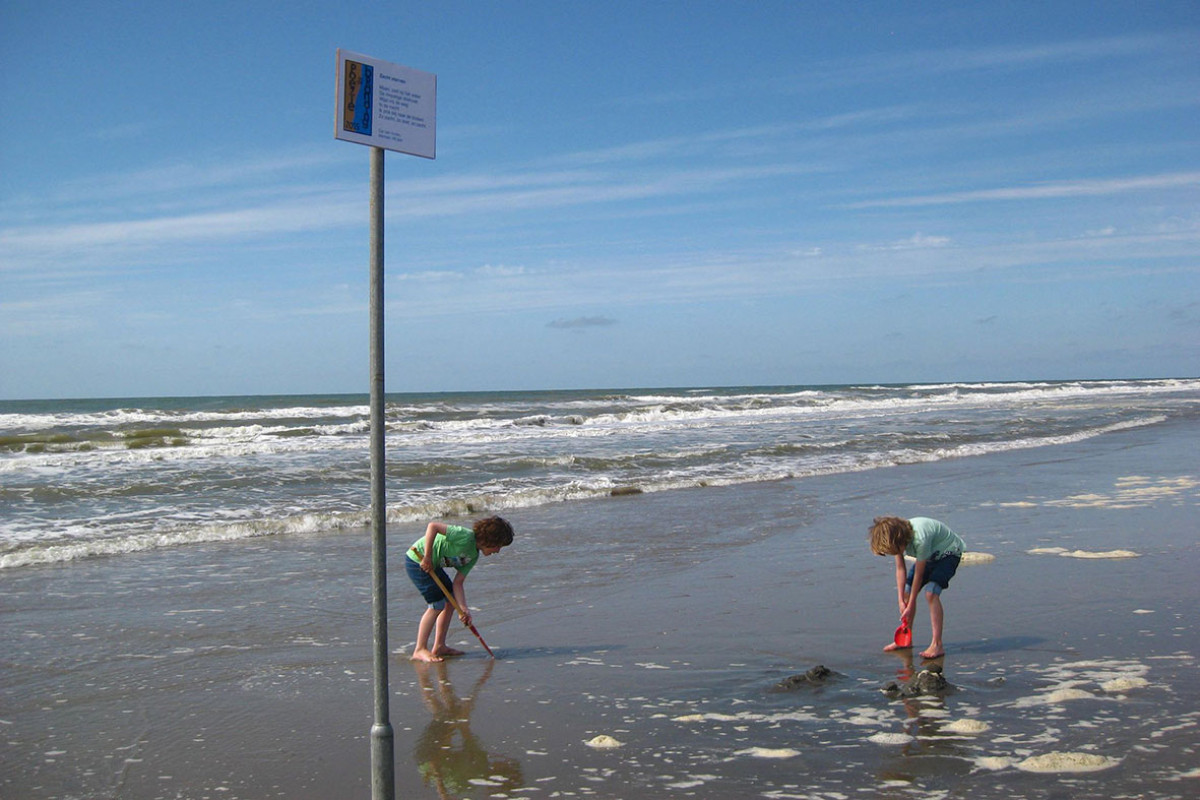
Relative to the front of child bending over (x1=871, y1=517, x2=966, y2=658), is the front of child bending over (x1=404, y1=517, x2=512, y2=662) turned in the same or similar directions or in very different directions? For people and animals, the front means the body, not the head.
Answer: very different directions

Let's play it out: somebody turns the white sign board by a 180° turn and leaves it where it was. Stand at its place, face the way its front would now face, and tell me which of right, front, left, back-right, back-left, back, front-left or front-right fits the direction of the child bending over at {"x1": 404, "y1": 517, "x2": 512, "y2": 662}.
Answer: front-right

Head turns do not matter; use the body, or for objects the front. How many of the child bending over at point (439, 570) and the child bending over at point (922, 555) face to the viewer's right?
1

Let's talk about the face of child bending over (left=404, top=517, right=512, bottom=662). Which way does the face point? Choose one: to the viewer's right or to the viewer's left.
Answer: to the viewer's right

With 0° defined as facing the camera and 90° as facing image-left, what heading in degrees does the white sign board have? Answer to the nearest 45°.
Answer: approximately 315°

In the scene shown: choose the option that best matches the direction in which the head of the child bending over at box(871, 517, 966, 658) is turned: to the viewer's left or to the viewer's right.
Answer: to the viewer's left

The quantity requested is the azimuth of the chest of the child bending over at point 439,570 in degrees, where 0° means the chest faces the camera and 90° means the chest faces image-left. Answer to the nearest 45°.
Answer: approximately 270°

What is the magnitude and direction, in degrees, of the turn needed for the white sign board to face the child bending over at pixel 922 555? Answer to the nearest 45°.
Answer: approximately 90° to its left

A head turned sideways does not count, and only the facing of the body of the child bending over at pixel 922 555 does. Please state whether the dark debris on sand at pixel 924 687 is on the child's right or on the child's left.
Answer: on the child's left

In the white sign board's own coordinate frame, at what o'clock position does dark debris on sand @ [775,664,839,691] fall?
The dark debris on sand is roughly at 9 o'clock from the white sign board.
